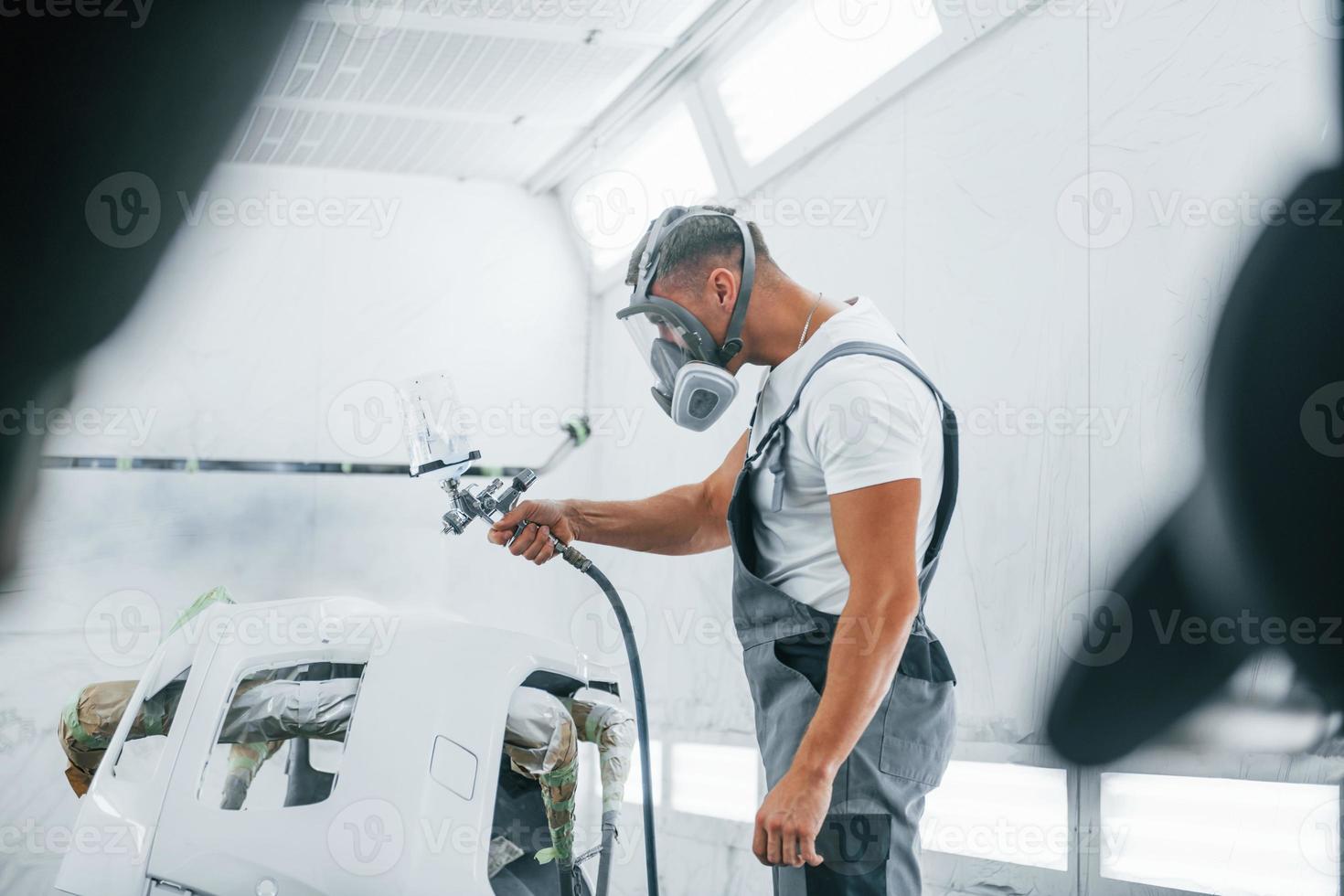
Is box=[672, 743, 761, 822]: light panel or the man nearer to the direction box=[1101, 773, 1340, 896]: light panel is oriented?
the man

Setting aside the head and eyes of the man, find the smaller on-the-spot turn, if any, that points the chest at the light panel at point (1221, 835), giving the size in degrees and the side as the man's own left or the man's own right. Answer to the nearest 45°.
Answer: approximately 135° to the man's own right

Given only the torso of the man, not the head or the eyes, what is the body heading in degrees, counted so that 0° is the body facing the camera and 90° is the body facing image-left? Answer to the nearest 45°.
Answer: approximately 90°

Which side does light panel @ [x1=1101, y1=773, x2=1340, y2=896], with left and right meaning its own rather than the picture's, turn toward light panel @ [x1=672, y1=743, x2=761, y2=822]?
right

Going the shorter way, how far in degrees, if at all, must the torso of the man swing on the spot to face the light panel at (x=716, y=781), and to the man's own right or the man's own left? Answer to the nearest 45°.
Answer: approximately 90° to the man's own right

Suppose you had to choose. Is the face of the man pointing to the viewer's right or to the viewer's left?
to the viewer's left

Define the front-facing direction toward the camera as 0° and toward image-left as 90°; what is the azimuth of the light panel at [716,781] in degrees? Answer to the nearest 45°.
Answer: approximately 45°

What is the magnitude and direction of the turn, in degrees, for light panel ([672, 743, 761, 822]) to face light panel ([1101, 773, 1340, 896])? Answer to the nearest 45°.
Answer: approximately 90° to its left
